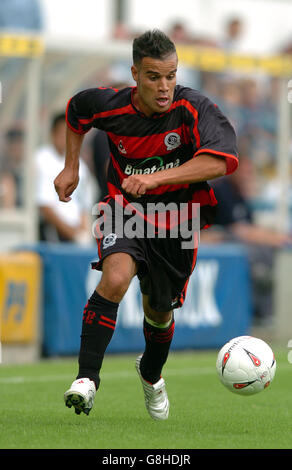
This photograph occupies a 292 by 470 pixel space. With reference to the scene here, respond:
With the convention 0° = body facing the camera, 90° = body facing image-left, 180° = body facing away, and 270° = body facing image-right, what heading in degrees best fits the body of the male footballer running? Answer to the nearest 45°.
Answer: approximately 0°

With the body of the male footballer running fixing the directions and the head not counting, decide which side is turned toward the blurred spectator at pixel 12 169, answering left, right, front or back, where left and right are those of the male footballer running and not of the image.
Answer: back

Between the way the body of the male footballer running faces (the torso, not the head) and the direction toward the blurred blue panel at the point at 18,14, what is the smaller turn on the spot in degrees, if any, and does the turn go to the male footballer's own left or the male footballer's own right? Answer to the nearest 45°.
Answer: approximately 180°

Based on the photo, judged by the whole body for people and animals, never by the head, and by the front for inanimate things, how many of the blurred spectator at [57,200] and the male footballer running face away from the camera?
0

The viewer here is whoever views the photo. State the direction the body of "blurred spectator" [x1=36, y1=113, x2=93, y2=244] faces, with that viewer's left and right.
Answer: facing the viewer and to the right of the viewer

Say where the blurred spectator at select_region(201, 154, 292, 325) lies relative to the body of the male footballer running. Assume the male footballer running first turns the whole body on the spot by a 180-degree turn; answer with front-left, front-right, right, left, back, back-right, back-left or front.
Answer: front

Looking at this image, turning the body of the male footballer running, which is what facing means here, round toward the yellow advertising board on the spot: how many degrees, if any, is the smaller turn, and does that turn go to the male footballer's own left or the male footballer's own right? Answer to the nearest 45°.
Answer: approximately 180°

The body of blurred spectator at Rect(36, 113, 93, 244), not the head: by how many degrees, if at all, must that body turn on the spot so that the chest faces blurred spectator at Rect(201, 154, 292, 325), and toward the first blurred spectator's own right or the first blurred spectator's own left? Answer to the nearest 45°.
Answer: approximately 90° to the first blurred spectator's own left

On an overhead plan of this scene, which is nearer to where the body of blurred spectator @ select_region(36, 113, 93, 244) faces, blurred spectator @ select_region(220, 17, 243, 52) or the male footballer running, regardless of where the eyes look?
the male footballer running

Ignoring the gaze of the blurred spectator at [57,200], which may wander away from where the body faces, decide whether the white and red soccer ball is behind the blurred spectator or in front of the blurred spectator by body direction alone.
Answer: in front
